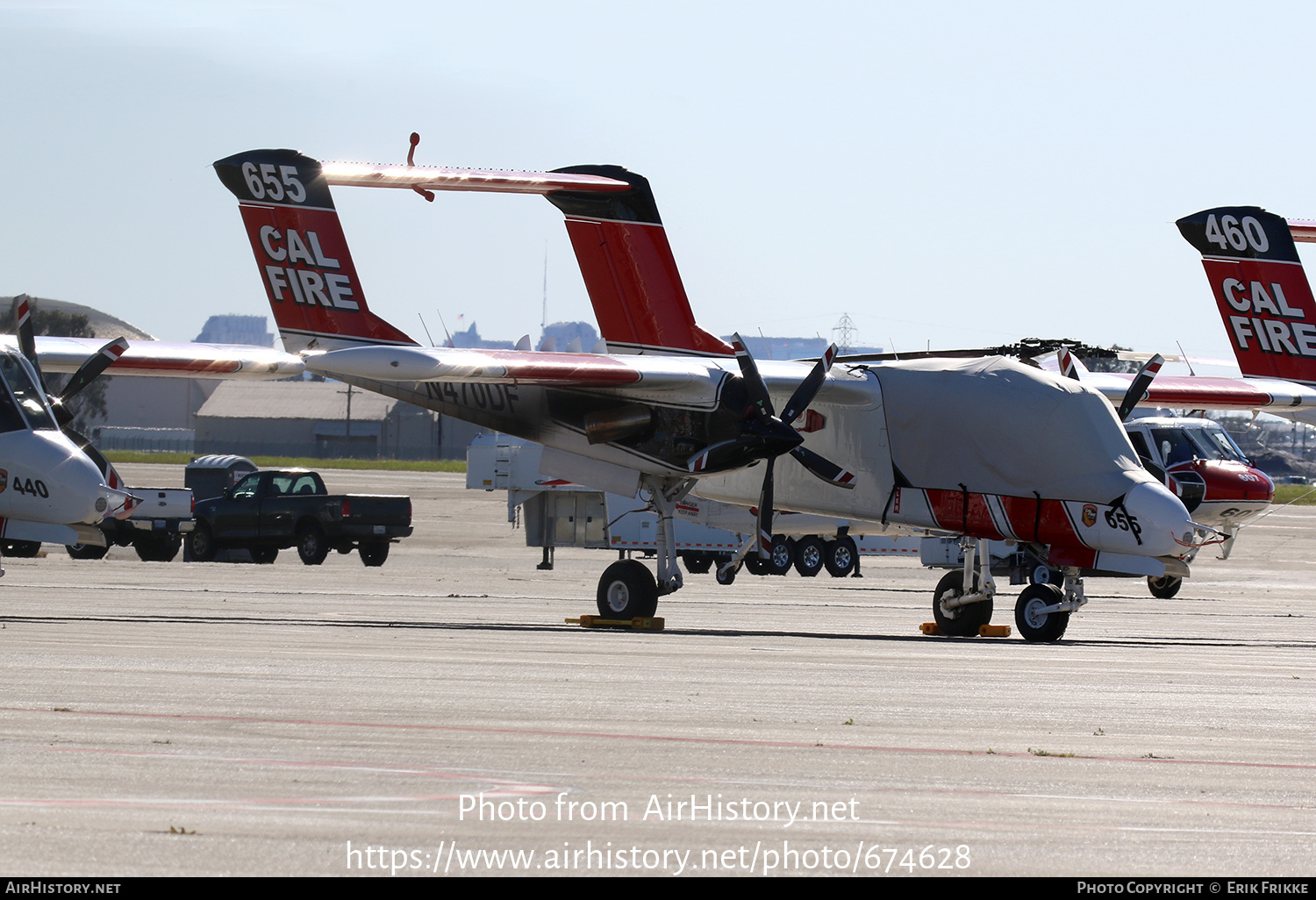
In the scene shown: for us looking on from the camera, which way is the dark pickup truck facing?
facing away from the viewer and to the left of the viewer

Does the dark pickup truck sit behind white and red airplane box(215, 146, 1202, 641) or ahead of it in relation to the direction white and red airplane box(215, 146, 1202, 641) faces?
behind

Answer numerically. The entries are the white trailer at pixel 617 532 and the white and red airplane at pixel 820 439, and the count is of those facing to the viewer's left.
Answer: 1

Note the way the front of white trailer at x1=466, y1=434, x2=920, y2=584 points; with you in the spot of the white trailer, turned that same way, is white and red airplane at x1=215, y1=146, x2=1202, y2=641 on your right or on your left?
on your left

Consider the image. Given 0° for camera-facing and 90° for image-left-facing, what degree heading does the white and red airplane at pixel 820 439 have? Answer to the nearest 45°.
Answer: approximately 315°

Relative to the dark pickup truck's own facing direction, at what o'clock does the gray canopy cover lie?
The gray canopy cover is roughly at 7 o'clock from the dark pickup truck.

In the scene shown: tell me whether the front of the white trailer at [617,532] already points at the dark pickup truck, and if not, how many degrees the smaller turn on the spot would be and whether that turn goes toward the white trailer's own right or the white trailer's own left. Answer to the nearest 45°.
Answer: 0° — it already faces it

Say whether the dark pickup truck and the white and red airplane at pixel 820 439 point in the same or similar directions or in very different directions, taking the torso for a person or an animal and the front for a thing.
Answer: very different directions

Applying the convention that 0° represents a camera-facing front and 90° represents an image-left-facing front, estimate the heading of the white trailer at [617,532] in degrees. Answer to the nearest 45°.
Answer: approximately 90°

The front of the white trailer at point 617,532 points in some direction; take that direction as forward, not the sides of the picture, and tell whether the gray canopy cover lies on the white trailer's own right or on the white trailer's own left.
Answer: on the white trailer's own left
